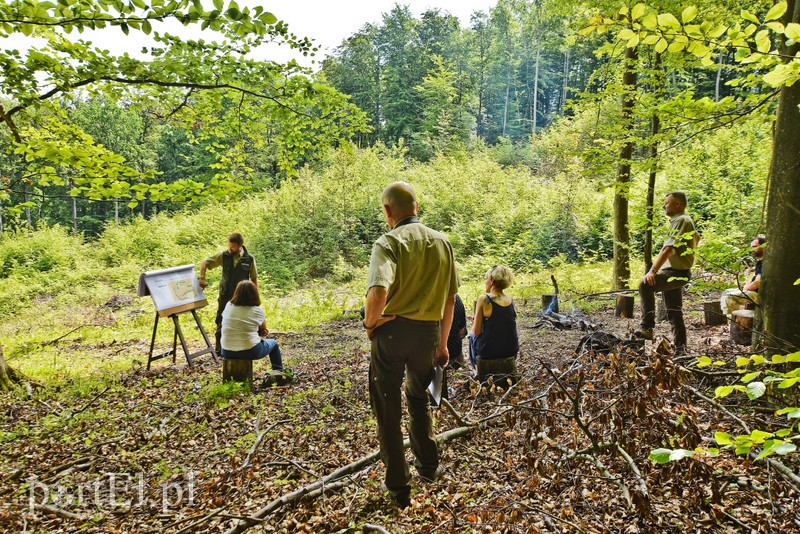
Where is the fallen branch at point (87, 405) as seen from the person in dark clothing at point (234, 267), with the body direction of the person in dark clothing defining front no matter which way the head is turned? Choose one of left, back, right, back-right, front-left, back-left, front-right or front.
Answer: front-right

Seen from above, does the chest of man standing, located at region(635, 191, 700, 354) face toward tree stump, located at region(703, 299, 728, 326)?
no

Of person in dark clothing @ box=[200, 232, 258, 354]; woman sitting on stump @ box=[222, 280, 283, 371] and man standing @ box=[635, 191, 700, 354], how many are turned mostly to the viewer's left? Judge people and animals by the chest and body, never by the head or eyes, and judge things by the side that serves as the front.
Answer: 1

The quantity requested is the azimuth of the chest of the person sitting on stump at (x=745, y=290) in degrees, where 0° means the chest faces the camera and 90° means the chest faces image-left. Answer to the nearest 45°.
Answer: approximately 90°

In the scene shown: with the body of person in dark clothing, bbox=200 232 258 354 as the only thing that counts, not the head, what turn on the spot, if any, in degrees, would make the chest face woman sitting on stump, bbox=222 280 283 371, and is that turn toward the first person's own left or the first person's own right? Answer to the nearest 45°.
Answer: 0° — they already face them

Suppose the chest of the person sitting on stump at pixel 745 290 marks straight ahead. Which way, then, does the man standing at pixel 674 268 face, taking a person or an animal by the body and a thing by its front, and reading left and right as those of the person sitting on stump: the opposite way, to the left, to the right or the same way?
the same way

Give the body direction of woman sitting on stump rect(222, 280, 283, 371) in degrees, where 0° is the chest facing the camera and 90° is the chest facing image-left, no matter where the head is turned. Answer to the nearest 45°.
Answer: approximately 225°

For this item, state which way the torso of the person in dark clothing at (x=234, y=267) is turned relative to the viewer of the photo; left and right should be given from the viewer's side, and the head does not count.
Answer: facing the viewer

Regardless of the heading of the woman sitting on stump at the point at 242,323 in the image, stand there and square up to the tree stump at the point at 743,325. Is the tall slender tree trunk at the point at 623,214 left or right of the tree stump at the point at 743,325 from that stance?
left

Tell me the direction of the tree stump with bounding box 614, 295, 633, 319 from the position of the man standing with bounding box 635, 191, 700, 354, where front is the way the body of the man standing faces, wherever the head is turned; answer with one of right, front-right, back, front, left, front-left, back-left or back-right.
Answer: right

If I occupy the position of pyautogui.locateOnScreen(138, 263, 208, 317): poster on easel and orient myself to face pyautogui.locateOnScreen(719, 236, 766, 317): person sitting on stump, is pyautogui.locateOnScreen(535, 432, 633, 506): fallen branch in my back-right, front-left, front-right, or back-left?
front-right

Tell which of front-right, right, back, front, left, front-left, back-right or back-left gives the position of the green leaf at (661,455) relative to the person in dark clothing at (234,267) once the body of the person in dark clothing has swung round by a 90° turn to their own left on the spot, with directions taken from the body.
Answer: right

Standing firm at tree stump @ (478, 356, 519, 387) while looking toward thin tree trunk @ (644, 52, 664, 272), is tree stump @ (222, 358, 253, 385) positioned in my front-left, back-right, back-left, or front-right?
back-left

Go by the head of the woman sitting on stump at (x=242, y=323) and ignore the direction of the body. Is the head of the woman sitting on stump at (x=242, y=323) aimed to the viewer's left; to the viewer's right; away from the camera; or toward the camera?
away from the camera

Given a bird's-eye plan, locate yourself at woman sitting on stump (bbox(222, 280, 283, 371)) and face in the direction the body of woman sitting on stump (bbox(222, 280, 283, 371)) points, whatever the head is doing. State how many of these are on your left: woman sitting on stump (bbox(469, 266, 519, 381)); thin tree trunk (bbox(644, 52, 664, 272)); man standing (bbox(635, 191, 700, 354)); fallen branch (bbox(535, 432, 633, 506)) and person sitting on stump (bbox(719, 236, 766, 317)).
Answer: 0

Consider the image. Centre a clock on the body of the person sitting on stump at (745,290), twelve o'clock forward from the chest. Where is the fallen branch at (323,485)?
The fallen branch is roughly at 10 o'clock from the person sitting on stump.

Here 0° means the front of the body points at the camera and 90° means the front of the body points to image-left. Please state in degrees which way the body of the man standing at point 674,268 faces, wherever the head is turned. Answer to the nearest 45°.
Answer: approximately 90°

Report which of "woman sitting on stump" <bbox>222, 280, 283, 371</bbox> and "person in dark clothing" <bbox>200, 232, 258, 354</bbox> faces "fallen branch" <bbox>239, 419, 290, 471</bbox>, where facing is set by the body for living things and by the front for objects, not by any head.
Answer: the person in dark clothing

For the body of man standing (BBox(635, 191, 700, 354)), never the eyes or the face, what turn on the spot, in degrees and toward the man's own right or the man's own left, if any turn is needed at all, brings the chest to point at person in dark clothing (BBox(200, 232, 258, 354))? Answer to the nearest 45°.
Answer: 0° — they already face them
